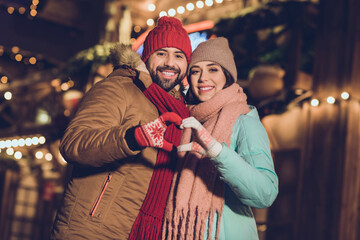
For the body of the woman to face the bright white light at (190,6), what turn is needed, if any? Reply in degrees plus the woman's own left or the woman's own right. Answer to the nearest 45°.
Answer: approximately 135° to the woman's own right

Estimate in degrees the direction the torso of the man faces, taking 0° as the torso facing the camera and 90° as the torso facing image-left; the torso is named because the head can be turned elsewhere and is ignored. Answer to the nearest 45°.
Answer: approximately 315°

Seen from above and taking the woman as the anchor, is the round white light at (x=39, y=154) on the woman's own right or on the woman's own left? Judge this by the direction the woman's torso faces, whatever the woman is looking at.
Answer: on the woman's own right

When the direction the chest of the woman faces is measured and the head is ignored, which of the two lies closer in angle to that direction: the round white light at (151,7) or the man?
the man

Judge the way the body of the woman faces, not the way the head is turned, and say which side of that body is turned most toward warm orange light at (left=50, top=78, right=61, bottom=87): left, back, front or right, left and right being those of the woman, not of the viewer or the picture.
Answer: right

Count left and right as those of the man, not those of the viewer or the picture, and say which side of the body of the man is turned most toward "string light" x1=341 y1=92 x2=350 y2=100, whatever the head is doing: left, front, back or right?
left

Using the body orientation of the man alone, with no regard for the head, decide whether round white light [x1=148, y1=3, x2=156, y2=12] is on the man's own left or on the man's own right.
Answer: on the man's own left

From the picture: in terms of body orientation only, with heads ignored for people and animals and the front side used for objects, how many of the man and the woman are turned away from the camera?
0

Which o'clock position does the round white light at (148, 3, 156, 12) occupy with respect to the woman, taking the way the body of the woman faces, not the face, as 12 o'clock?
The round white light is roughly at 4 o'clock from the woman.
